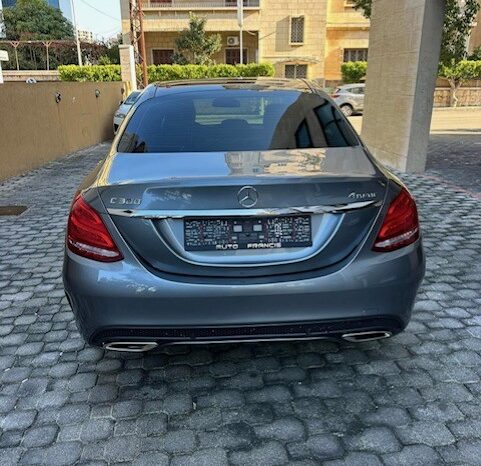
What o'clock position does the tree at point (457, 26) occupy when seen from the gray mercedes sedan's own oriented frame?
The tree is roughly at 1 o'clock from the gray mercedes sedan.

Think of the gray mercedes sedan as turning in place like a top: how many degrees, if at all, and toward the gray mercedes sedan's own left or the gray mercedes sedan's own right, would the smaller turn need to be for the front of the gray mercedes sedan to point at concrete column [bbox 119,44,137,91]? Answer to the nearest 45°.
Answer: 0° — it already faces it

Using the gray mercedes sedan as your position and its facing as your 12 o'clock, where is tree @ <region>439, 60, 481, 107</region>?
The tree is roughly at 1 o'clock from the gray mercedes sedan.

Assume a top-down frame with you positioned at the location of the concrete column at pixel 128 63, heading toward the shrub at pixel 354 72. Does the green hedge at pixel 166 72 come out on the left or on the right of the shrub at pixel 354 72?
left

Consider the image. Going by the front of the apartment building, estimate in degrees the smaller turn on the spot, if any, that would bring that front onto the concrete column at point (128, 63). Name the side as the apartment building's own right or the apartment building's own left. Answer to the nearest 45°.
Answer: approximately 45° to the apartment building's own right

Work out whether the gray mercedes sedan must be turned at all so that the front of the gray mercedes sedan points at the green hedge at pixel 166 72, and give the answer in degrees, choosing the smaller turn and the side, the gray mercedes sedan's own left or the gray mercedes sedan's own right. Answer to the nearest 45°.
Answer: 0° — it already faces it

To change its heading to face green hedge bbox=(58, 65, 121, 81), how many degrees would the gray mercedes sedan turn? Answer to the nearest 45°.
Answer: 0° — it already faces it

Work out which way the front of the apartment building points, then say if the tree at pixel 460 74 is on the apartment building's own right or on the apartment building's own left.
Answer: on the apartment building's own left

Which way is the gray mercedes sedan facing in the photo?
away from the camera

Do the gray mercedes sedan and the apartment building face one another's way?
yes

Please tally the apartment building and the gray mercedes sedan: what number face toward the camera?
1

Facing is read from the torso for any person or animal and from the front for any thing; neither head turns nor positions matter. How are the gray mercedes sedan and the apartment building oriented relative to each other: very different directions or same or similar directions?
very different directions

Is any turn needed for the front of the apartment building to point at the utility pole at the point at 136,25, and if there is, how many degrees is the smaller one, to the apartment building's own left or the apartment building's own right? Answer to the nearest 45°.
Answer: approximately 45° to the apartment building's own right
